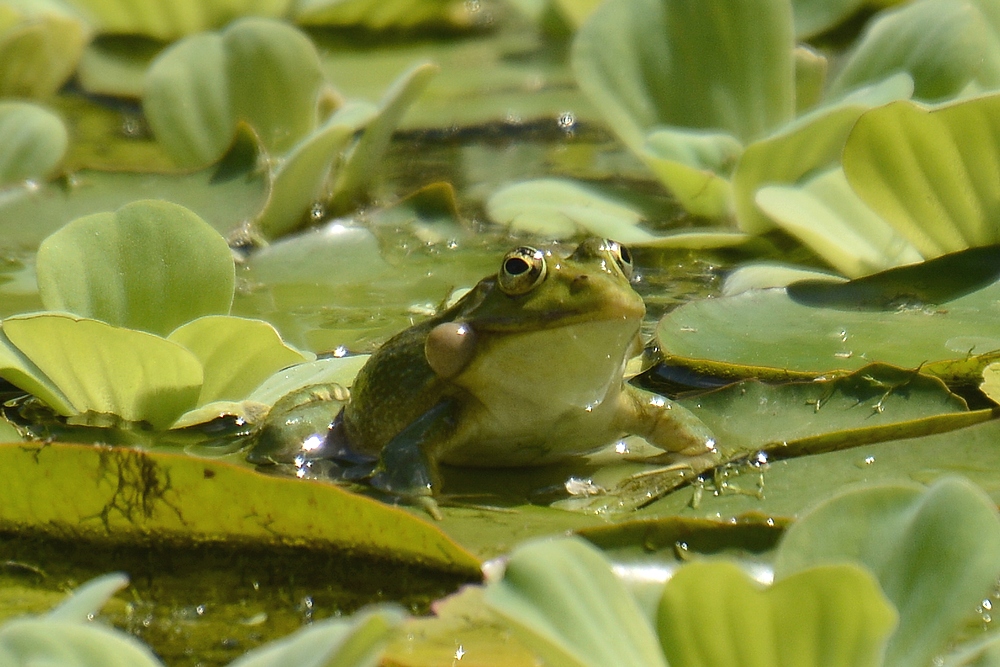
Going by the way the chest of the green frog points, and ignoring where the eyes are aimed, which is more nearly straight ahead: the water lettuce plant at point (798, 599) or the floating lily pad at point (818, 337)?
the water lettuce plant

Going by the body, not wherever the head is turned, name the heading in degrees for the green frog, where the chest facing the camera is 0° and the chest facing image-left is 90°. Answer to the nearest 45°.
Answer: approximately 315°

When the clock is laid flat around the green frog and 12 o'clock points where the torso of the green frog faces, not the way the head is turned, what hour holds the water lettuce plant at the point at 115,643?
The water lettuce plant is roughly at 2 o'clock from the green frog.

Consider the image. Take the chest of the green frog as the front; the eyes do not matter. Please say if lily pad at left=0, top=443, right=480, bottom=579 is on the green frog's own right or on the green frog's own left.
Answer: on the green frog's own right

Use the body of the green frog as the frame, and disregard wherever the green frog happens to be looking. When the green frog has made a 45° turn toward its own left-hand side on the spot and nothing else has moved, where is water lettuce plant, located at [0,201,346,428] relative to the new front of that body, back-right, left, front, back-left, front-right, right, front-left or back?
back

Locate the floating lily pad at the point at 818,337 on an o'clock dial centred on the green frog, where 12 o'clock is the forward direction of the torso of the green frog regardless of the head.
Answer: The floating lily pad is roughly at 10 o'clock from the green frog.

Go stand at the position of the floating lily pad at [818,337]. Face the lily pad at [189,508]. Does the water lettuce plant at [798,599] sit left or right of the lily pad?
left

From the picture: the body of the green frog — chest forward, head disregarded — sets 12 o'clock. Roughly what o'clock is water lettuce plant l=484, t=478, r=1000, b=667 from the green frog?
The water lettuce plant is roughly at 1 o'clock from the green frog.
